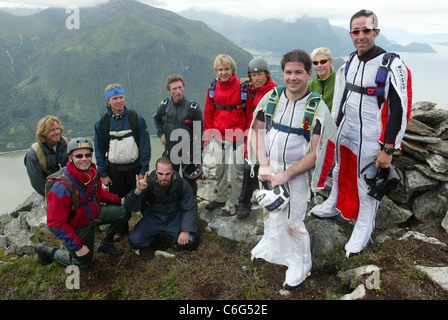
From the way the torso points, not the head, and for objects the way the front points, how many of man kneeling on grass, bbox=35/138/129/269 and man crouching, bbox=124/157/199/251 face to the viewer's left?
0

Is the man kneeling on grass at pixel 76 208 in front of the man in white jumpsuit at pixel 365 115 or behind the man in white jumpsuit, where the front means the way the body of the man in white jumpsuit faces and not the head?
in front

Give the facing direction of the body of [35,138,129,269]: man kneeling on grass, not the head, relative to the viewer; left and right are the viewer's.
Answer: facing the viewer and to the right of the viewer

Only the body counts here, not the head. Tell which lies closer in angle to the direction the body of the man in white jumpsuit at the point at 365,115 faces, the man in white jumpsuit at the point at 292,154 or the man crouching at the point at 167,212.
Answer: the man in white jumpsuit

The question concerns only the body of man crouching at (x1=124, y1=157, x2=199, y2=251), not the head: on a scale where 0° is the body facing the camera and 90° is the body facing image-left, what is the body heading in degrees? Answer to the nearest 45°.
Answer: approximately 0°

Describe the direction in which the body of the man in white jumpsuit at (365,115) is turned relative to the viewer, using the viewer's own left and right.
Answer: facing the viewer and to the left of the viewer

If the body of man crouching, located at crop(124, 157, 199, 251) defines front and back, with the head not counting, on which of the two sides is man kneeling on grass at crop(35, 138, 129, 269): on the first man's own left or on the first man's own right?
on the first man's own right
